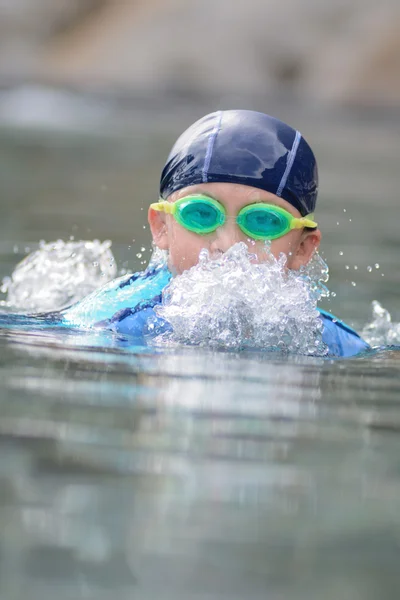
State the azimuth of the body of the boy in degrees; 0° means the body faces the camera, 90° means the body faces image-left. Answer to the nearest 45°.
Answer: approximately 0°
